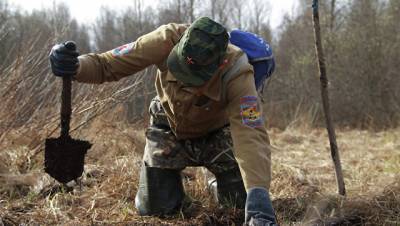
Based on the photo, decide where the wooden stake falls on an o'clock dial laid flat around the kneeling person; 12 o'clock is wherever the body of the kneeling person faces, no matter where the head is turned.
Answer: The wooden stake is roughly at 8 o'clock from the kneeling person.

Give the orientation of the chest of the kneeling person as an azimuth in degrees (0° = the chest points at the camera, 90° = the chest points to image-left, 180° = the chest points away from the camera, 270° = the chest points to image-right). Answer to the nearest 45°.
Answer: approximately 0°
